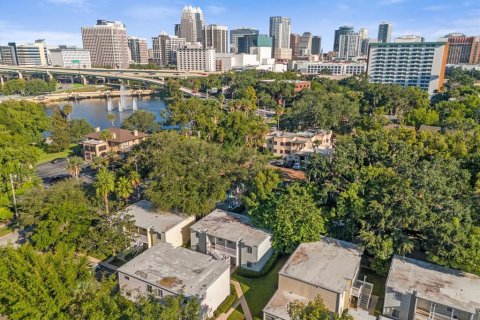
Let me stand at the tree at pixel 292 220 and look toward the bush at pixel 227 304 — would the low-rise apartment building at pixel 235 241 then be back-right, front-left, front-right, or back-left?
front-right

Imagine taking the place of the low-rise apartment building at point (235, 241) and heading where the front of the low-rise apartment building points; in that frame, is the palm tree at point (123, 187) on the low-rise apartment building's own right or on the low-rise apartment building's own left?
on the low-rise apartment building's own right

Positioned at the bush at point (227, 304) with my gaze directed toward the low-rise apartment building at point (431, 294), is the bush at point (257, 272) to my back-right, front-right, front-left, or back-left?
front-left

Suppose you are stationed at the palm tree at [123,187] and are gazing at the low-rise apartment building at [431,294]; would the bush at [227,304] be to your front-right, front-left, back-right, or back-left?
front-right

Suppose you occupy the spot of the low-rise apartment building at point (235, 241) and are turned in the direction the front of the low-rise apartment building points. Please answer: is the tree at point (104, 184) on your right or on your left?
on your right

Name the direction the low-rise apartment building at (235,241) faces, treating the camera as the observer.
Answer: facing the viewer and to the left of the viewer

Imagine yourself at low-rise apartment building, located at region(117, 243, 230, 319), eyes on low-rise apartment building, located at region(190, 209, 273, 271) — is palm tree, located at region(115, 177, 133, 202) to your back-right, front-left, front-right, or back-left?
front-left

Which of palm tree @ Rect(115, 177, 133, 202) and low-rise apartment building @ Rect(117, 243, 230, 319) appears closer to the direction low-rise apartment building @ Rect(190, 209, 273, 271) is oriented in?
the low-rise apartment building

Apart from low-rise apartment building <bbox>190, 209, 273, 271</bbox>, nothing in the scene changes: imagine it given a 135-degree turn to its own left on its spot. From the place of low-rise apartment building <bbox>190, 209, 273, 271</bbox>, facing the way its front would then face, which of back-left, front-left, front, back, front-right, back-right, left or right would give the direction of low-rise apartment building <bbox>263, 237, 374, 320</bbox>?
front-right

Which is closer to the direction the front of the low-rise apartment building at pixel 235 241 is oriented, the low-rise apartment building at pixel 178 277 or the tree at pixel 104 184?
the low-rise apartment building

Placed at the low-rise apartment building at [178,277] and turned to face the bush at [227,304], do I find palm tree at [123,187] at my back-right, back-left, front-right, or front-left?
back-left

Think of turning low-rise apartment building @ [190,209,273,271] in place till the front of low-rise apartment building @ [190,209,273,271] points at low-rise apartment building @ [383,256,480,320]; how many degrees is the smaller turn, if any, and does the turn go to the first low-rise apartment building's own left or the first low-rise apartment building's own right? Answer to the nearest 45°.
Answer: approximately 90° to the first low-rise apartment building's own left
